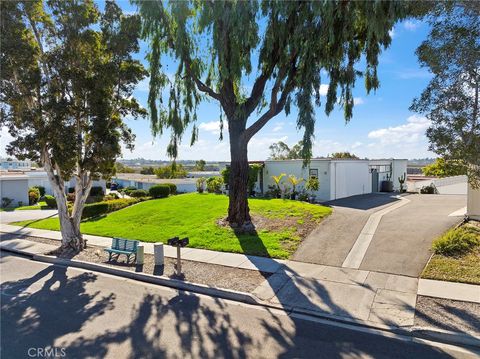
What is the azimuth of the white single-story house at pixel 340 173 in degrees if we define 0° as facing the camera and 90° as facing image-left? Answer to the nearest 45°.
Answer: approximately 315°

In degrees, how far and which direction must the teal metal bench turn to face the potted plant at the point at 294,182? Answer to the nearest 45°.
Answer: approximately 180°

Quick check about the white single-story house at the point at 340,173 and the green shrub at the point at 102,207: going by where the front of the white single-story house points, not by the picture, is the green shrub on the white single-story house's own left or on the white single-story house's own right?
on the white single-story house's own right

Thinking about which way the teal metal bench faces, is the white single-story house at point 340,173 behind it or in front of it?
behind

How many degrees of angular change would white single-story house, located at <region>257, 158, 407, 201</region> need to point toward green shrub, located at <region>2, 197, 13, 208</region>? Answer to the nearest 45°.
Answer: approximately 135° to its right

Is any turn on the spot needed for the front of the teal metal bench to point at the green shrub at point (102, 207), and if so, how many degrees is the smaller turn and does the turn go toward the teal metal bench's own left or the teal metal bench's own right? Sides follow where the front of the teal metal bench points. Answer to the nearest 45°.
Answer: approximately 135° to the teal metal bench's own right

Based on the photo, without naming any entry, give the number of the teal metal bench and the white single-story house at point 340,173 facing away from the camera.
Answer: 0

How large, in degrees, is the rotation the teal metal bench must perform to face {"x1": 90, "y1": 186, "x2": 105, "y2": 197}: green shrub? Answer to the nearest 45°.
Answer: approximately 135° to its right

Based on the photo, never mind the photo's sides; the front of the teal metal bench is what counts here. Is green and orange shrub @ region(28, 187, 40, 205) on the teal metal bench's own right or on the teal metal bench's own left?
on the teal metal bench's own right
